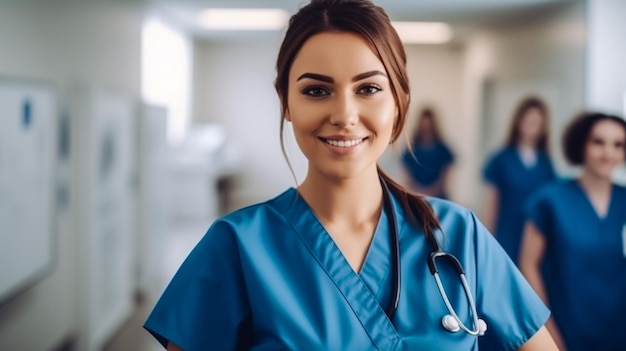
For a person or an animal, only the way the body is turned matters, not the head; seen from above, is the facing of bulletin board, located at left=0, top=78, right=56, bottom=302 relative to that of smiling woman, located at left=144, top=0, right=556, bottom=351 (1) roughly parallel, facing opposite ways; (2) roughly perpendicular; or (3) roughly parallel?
roughly perpendicular

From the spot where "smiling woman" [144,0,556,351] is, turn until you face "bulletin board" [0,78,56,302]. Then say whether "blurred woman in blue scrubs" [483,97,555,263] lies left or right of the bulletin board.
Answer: right

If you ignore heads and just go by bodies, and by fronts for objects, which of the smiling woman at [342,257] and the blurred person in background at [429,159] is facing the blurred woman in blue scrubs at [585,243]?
the blurred person in background

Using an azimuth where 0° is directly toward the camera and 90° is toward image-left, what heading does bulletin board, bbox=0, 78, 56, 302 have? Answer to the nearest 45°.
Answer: approximately 315°

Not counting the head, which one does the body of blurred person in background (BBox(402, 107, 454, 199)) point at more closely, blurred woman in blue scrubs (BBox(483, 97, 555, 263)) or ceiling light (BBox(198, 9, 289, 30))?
the blurred woman in blue scrubs

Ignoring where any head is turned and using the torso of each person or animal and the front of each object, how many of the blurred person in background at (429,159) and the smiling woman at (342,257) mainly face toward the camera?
2

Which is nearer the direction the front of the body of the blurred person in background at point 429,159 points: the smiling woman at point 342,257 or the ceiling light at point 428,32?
the smiling woman

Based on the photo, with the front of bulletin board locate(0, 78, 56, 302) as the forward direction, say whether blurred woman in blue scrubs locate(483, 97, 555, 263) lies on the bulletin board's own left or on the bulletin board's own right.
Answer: on the bulletin board's own left

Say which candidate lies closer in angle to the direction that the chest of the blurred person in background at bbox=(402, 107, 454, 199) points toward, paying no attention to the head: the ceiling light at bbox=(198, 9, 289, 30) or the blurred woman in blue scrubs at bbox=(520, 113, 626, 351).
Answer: the blurred woman in blue scrubs
